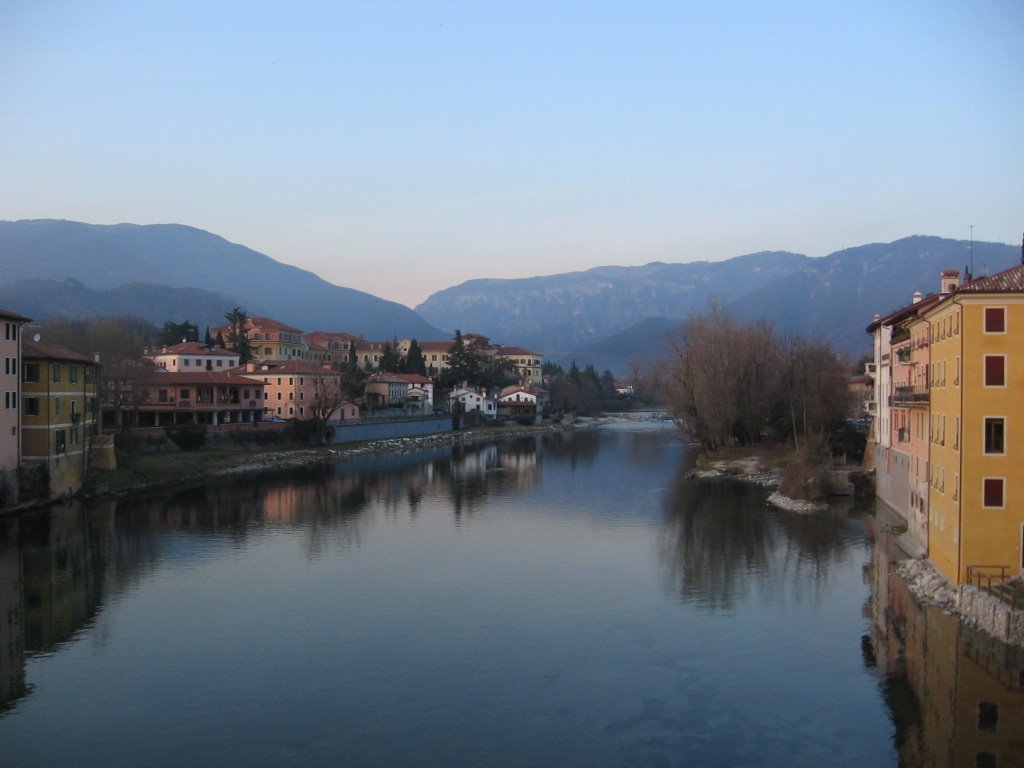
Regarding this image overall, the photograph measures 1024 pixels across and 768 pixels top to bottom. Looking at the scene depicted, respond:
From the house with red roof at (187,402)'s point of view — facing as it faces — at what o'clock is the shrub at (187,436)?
The shrub is roughly at 12 o'clock from the house with red roof.

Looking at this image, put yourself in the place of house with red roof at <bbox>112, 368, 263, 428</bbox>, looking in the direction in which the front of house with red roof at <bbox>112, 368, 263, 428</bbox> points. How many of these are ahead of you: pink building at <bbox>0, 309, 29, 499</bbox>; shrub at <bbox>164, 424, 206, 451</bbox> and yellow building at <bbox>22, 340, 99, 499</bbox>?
3

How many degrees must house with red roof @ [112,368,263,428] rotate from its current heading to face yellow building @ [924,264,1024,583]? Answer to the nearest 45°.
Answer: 0° — it already faces it

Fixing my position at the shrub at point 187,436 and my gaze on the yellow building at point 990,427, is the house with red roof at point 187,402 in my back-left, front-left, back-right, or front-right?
back-left

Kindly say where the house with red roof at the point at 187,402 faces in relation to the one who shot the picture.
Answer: facing the viewer

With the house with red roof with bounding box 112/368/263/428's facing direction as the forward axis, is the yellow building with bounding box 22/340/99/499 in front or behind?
in front

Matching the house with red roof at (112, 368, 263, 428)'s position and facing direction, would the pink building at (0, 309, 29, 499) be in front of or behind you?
in front
